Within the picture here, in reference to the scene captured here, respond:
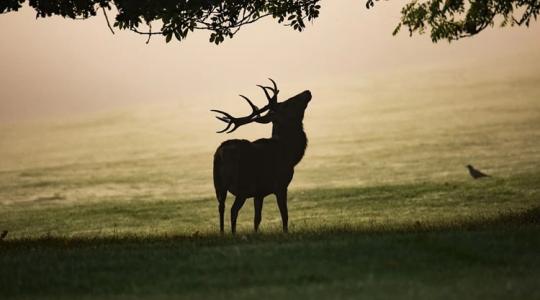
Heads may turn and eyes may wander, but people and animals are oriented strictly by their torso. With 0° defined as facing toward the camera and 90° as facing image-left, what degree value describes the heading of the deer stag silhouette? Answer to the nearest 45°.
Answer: approximately 270°
